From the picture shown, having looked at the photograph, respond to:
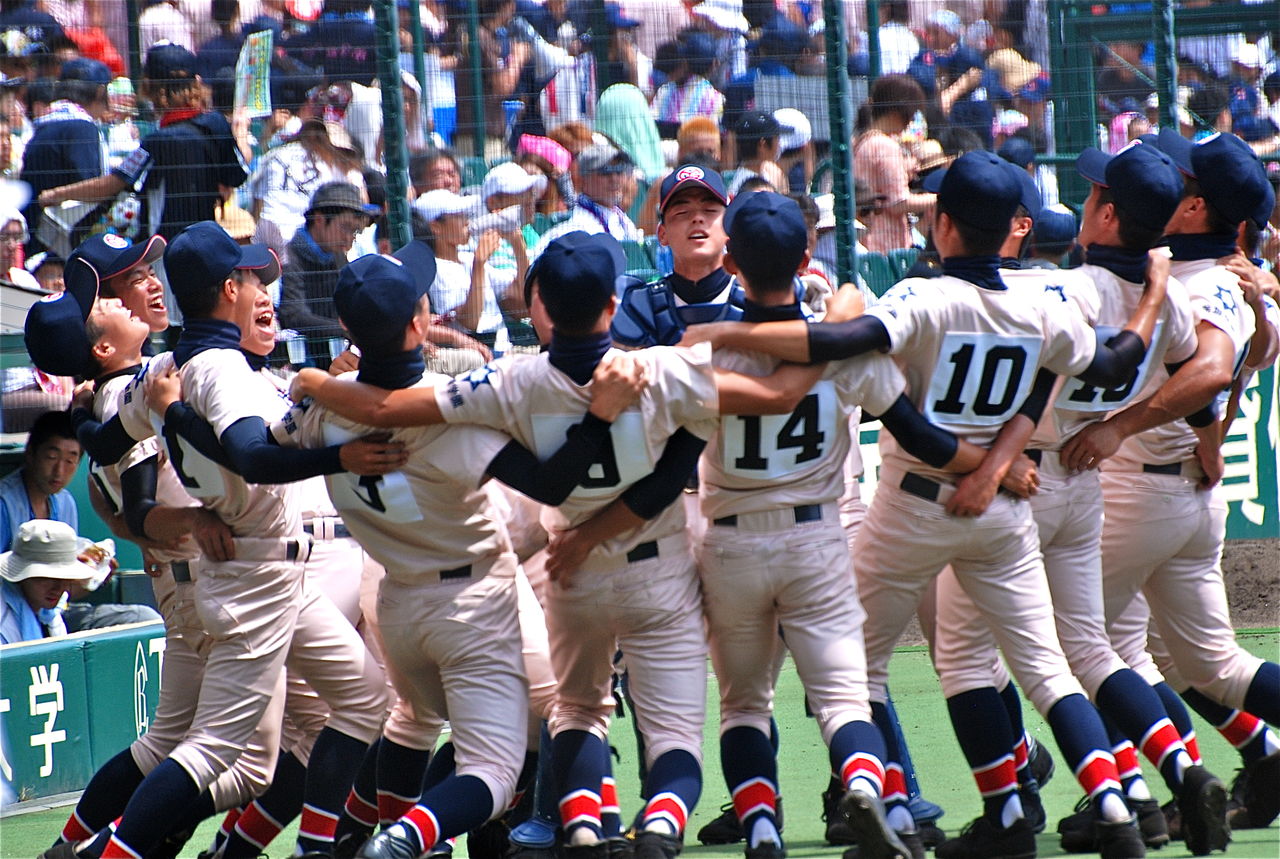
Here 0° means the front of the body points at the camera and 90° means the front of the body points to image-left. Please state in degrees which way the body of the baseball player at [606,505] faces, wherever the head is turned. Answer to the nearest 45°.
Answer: approximately 180°

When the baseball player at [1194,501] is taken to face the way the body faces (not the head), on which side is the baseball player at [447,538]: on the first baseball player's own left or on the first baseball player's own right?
on the first baseball player's own left

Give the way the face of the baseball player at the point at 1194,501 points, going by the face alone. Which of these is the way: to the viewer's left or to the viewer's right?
to the viewer's left

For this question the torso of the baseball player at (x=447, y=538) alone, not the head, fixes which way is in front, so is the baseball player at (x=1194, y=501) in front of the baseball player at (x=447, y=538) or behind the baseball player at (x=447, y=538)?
in front

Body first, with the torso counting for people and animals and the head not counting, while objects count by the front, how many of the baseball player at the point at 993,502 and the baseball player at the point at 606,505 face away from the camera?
2

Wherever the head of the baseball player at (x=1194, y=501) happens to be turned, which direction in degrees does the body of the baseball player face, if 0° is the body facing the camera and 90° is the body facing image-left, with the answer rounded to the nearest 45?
approximately 135°

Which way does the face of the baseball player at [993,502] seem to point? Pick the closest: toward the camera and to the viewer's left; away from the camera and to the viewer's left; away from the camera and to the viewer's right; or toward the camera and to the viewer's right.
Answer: away from the camera and to the viewer's left

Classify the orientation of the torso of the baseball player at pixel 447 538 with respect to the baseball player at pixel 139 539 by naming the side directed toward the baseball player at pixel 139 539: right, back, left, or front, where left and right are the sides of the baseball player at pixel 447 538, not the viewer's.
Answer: left

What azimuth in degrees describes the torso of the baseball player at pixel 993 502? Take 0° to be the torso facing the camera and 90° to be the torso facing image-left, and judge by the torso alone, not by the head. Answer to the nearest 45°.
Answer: approximately 180°

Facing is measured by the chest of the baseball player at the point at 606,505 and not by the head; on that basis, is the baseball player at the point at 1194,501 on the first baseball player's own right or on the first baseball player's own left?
on the first baseball player's own right
